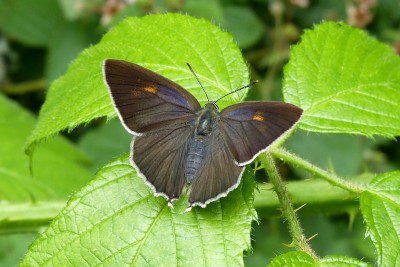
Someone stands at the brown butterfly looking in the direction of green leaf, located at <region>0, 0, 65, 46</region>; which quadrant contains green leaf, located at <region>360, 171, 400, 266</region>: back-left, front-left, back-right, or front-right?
back-right

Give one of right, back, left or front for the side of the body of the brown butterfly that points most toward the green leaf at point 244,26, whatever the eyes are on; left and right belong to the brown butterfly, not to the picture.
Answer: front

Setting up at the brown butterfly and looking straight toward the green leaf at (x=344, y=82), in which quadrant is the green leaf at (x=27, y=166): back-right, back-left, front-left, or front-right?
back-left

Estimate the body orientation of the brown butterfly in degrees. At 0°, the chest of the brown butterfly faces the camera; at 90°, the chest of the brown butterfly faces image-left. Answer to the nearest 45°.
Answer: approximately 180°

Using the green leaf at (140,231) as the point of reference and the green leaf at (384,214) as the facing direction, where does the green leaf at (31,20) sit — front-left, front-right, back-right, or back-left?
back-left

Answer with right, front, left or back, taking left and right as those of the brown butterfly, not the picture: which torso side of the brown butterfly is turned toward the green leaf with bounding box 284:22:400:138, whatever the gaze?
right

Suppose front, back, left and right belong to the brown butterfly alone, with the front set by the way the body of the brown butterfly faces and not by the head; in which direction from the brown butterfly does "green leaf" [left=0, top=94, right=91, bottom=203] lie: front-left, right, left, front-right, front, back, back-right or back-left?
front-left

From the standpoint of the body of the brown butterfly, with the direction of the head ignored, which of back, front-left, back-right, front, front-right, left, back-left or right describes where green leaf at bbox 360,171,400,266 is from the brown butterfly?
right
